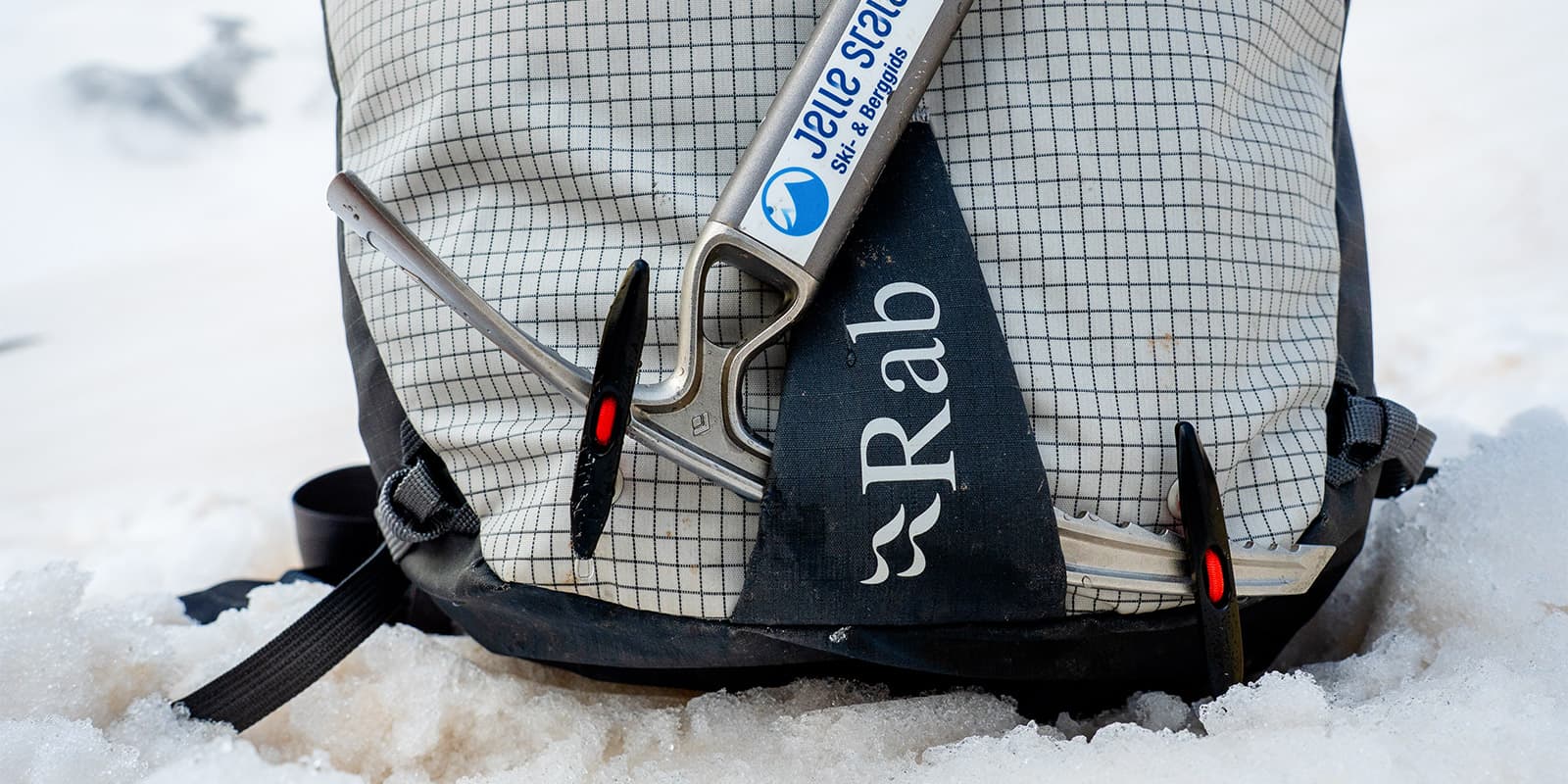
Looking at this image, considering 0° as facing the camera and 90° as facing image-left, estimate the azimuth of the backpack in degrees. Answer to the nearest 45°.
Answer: approximately 0°
